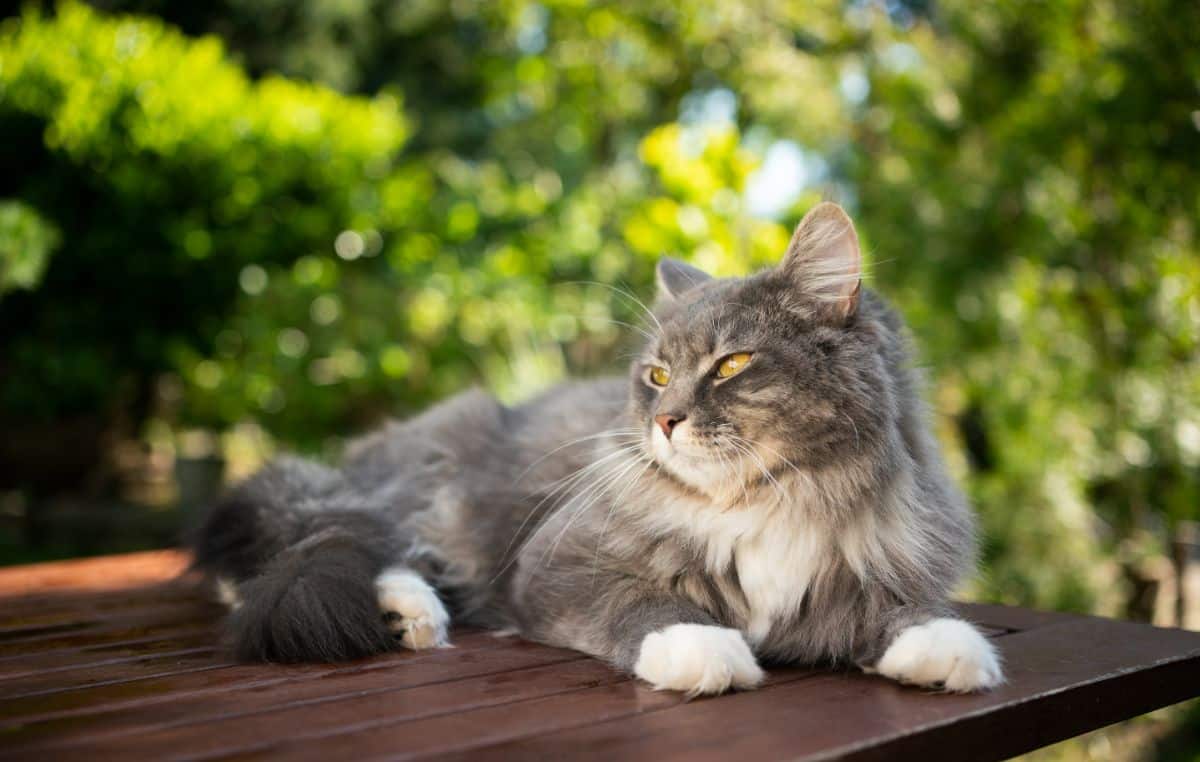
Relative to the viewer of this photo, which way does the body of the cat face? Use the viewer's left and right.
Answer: facing the viewer and to the right of the viewer
